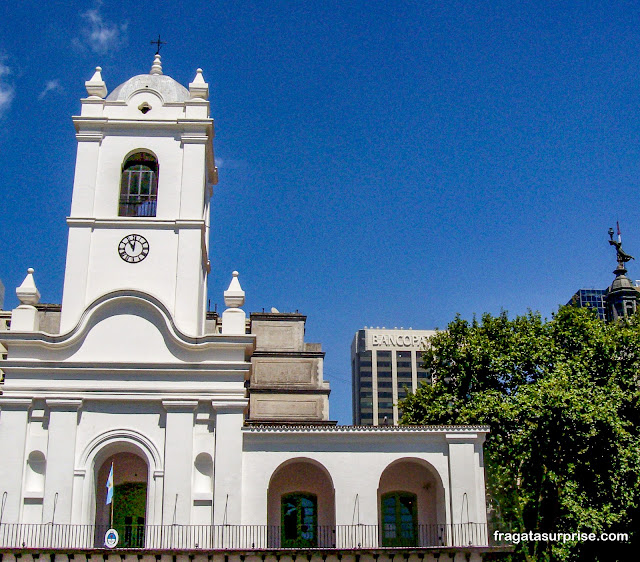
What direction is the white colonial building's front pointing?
toward the camera

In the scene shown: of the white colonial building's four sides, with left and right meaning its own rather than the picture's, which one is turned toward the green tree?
left
